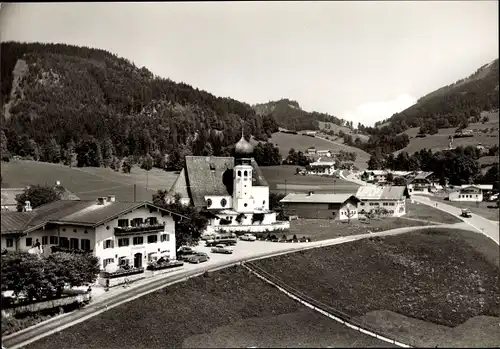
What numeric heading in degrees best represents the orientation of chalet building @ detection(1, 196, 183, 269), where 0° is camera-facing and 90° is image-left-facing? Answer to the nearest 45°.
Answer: approximately 315°

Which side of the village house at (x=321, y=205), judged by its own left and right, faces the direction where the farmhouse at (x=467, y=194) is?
left

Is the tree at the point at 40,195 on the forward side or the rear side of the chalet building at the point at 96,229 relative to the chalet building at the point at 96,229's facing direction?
on the rear side

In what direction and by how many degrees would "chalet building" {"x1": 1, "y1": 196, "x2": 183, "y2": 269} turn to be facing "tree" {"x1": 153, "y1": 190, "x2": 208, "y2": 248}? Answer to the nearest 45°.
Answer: approximately 90° to its left

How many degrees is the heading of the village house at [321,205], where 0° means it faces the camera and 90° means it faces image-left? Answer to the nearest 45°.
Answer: approximately 315°

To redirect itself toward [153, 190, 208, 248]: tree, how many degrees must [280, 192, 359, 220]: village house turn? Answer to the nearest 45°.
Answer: approximately 90° to its right

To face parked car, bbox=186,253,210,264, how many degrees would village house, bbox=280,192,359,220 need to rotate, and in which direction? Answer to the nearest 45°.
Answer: approximately 45° to its right
